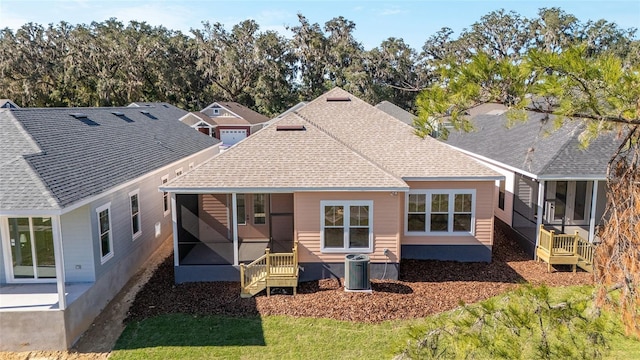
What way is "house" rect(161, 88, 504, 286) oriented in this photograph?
away from the camera

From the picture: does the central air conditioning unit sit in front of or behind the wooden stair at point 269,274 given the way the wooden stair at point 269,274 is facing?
behind

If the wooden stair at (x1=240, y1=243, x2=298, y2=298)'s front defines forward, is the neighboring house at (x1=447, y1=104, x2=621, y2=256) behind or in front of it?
behind

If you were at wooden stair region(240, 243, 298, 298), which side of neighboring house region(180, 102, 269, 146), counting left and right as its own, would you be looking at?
front

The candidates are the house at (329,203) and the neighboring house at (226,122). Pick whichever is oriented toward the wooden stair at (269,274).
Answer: the neighboring house

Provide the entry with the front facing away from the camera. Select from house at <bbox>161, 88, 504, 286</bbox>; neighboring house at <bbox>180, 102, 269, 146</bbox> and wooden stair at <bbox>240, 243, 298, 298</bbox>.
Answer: the house

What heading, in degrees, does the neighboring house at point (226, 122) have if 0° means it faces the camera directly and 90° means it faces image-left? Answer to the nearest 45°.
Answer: approximately 0°
